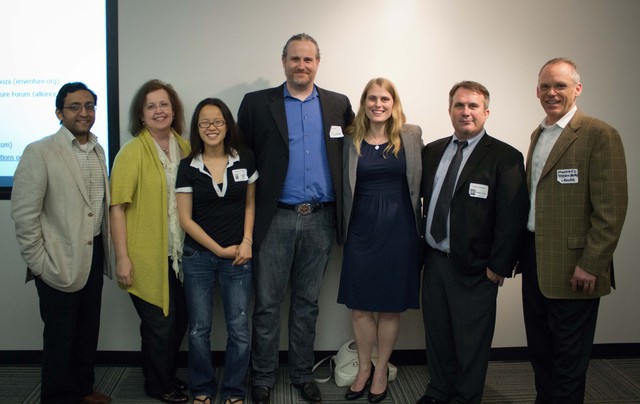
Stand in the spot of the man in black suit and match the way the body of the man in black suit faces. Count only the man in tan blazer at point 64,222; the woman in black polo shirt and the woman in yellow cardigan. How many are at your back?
0

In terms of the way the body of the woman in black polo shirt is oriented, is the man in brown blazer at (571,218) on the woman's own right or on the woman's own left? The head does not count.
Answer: on the woman's own left

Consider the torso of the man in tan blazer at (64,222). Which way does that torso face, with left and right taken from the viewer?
facing the viewer and to the right of the viewer

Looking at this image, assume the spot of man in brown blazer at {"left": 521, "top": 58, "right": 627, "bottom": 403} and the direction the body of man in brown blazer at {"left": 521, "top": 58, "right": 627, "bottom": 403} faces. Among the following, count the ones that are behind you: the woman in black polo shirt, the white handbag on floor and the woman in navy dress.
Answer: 0

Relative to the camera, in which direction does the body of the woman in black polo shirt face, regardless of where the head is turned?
toward the camera

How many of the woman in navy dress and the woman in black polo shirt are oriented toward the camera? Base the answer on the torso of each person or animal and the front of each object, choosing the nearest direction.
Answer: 2

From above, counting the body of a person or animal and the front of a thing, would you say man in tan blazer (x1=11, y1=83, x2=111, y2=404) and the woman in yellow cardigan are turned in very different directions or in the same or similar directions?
same or similar directions

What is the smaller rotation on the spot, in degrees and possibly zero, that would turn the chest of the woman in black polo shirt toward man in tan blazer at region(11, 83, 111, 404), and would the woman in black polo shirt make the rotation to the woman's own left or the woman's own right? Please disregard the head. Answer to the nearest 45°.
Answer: approximately 90° to the woman's own right

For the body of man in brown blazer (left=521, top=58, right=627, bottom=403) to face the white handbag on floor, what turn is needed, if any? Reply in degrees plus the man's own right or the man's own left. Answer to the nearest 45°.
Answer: approximately 45° to the man's own right

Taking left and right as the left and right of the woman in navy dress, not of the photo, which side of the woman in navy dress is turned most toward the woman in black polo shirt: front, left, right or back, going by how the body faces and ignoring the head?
right

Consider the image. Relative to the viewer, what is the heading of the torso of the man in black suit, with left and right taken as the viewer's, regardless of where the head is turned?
facing the viewer and to the left of the viewer

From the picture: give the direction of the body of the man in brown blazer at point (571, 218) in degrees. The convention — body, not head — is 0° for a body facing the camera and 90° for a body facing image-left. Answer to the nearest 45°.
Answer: approximately 45°

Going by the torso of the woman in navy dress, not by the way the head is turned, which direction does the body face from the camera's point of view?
toward the camera
